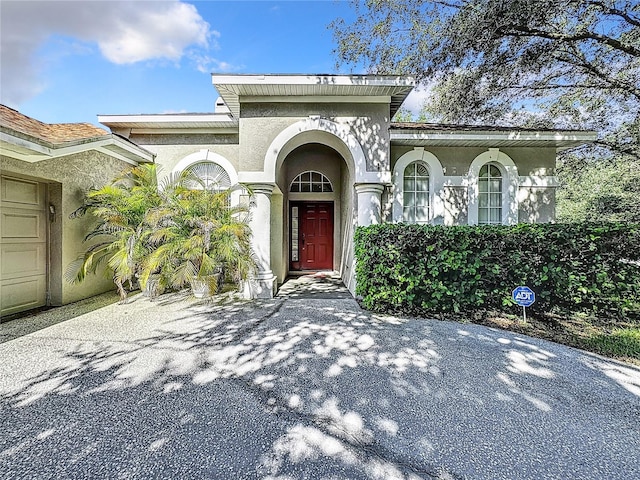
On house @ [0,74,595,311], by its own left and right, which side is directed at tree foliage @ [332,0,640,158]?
left

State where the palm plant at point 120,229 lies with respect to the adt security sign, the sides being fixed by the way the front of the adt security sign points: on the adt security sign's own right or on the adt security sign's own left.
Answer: on the adt security sign's own right

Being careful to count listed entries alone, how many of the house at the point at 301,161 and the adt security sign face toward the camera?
2

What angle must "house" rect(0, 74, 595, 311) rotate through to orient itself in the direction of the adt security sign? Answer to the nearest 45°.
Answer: approximately 45° to its left

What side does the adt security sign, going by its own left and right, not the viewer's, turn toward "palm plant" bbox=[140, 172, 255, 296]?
right

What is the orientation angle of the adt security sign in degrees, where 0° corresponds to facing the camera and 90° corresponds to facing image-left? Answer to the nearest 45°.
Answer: approximately 0°
